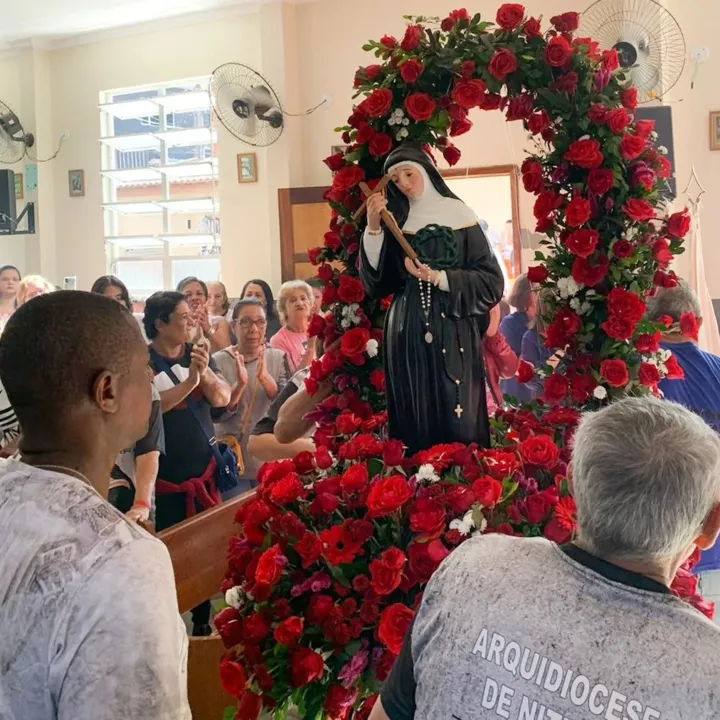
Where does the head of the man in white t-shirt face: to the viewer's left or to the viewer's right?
to the viewer's right

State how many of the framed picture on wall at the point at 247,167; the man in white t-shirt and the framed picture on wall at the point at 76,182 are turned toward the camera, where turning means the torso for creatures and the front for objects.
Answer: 2

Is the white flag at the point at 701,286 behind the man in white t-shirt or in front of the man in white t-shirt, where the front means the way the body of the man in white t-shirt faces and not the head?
in front

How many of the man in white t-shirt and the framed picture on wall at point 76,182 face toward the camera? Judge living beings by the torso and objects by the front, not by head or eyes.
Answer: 1

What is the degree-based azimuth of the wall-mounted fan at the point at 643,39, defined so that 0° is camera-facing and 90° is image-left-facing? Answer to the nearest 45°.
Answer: approximately 45°

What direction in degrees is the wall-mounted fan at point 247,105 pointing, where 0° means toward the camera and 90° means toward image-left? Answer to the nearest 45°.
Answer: approximately 45°

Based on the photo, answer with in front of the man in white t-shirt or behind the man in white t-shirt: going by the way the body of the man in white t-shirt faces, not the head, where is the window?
in front

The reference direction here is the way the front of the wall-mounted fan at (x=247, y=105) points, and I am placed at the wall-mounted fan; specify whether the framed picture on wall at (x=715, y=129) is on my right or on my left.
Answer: on my left

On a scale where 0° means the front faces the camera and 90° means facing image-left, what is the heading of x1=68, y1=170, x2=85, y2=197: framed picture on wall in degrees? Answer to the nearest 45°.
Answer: approximately 0°
